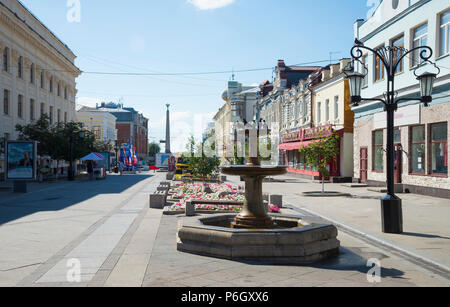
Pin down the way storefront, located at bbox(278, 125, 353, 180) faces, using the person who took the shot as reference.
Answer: facing the viewer and to the left of the viewer

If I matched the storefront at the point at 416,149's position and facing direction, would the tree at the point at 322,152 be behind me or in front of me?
in front

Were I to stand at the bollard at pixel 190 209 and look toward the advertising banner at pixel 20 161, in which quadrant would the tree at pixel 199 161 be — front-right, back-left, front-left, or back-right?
front-right

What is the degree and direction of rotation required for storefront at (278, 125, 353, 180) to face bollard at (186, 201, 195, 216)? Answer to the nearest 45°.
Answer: approximately 45° to its left

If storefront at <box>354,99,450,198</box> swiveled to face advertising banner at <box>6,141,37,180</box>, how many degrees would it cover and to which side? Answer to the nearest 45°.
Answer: approximately 45° to its right

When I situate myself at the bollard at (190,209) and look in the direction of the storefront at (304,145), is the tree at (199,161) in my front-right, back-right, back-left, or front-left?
front-left

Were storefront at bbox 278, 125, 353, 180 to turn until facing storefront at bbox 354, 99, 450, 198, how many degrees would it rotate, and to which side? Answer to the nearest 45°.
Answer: approximately 45° to its left

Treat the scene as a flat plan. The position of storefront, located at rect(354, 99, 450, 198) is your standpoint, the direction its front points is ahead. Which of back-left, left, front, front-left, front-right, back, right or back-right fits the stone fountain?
front-left

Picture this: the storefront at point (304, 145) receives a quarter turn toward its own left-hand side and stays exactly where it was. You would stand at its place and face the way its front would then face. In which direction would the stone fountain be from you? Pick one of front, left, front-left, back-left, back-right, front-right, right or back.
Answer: front-right

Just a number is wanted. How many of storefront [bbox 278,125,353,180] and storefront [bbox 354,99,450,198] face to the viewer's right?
0

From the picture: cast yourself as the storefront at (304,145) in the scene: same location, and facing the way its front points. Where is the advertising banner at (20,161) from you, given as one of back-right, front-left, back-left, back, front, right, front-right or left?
front
